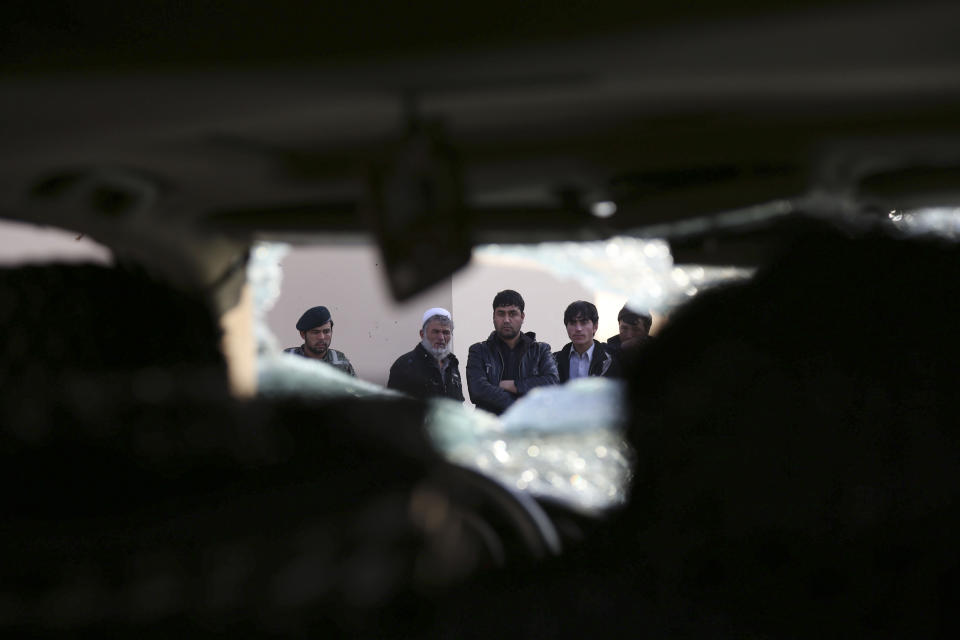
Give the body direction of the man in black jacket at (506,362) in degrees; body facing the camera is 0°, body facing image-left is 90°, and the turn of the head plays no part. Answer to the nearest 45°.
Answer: approximately 0°

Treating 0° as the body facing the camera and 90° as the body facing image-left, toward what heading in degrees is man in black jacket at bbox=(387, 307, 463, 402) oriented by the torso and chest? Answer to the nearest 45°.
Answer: approximately 315°

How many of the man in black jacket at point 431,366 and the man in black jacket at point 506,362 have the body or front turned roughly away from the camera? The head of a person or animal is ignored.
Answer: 0
